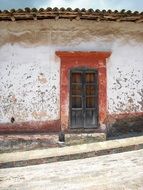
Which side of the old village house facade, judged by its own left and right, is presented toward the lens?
front

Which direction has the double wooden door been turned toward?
toward the camera
